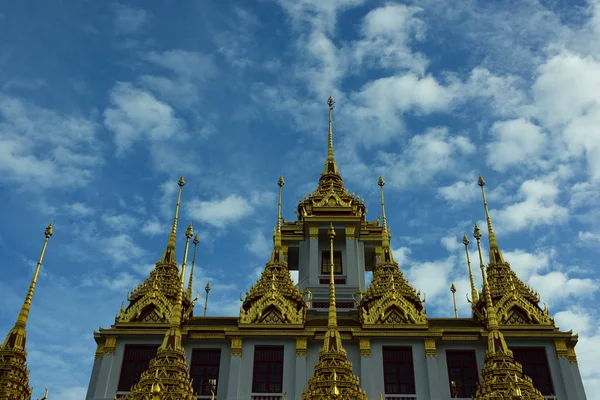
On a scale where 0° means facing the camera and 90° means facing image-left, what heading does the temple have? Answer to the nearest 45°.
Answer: approximately 0°
